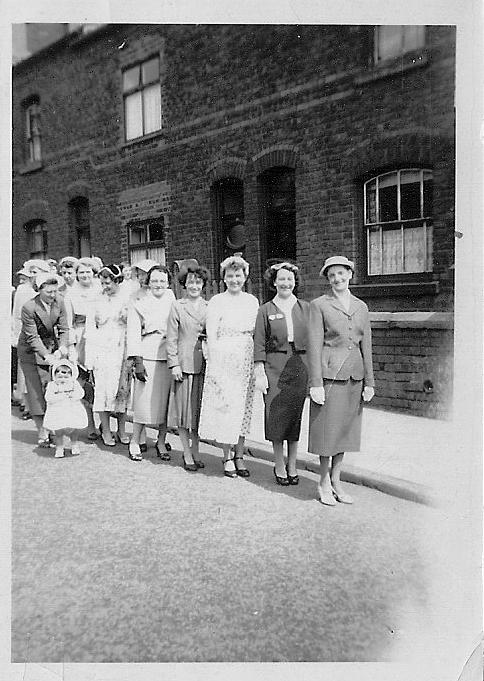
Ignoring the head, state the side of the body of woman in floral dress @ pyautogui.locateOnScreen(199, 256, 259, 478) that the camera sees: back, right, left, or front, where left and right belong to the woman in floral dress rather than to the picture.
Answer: front

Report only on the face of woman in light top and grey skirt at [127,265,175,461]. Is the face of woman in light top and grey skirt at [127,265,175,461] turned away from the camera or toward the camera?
toward the camera

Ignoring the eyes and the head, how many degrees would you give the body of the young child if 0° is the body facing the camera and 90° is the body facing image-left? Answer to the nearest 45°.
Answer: approximately 0°

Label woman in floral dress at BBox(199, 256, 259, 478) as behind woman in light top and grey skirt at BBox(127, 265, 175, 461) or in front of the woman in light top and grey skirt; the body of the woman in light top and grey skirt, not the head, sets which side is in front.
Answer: in front

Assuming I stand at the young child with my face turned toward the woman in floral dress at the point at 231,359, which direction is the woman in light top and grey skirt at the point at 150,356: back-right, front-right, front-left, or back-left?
front-left

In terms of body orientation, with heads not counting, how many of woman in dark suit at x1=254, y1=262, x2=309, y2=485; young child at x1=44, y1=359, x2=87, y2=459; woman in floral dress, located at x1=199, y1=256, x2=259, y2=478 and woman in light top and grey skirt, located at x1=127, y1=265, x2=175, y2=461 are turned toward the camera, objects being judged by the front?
4

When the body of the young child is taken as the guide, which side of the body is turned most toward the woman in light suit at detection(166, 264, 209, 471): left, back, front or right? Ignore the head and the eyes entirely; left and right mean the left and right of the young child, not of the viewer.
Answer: left

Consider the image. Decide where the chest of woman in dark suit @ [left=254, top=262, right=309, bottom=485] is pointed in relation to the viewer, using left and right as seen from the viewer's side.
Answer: facing the viewer

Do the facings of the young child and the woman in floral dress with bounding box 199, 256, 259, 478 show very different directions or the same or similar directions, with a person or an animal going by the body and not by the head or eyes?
same or similar directions
